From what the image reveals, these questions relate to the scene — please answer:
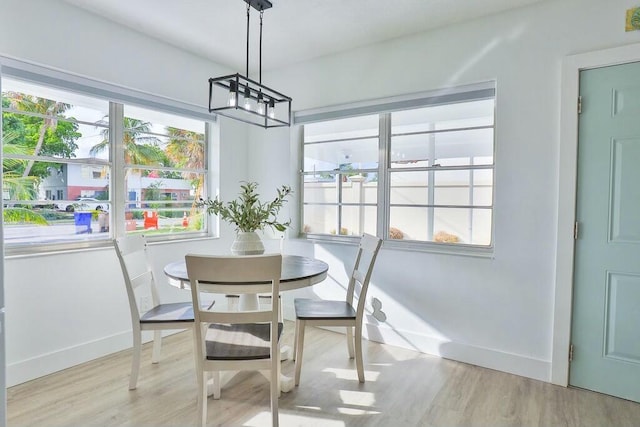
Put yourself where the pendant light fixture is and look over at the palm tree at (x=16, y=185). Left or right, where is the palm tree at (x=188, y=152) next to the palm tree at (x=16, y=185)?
right

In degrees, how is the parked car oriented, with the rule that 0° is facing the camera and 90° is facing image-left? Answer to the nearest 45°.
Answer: approximately 90°

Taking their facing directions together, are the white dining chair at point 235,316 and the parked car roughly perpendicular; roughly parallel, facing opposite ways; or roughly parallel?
roughly perpendicular

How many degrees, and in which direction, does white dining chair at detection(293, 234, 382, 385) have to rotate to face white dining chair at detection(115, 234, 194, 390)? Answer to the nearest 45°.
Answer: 0° — it already faces it

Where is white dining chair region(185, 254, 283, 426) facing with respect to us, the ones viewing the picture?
facing away from the viewer

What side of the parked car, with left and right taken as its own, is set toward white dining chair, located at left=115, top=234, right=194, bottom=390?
left

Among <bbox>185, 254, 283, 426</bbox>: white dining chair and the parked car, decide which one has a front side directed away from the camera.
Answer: the white dining chair

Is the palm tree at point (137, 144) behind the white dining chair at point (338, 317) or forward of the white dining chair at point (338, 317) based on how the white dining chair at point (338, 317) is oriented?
forward

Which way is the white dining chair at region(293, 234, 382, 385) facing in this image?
to the viewer's left

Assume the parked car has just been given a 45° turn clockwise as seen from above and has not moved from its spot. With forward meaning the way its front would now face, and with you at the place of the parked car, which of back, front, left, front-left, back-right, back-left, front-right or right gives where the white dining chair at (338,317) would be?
back

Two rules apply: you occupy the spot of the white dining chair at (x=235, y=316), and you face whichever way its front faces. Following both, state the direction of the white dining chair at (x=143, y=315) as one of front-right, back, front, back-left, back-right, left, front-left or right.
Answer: front-left

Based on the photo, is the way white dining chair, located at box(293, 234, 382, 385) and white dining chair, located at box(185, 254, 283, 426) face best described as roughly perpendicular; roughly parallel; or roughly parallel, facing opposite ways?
roughly perpendicular
